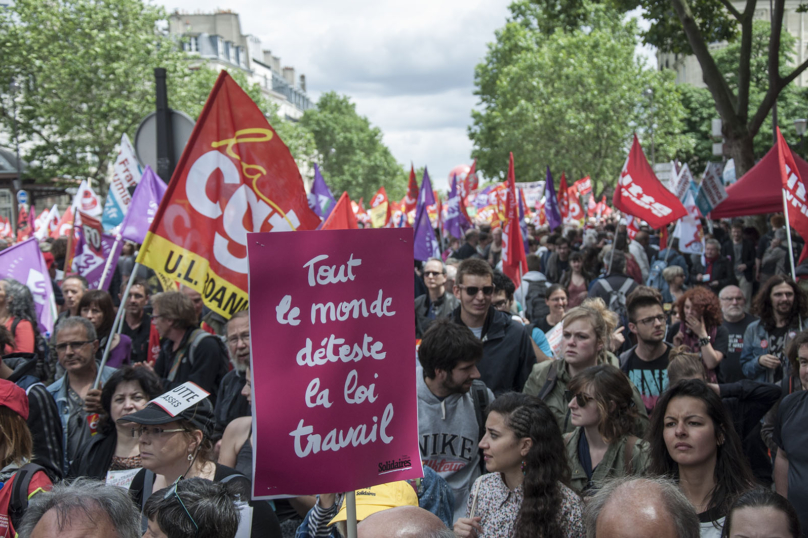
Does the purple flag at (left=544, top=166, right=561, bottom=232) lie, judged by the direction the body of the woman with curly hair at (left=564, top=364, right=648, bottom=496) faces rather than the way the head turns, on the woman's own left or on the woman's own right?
on the woman's own right

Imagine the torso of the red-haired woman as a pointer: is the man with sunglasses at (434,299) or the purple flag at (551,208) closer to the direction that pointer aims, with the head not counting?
the man with sunglasses

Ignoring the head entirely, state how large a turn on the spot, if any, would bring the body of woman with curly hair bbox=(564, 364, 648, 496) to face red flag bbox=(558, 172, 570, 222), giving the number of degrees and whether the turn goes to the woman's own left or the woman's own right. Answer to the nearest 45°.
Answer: approximately 135° to the woman's own right

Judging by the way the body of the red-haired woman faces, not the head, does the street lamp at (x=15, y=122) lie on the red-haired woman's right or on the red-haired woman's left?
on the red-haired woman's right

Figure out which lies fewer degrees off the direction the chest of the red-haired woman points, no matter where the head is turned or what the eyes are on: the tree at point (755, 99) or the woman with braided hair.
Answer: the woman with braided hair

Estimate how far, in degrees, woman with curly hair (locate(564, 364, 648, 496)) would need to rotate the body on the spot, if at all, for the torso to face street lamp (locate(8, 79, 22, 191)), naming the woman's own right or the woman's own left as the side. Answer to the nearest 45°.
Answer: approximately 90° to the woman's own right

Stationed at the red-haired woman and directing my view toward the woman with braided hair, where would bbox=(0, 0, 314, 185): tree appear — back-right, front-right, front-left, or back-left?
back-right

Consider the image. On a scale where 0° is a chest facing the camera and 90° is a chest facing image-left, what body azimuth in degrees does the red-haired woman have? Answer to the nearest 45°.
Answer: approximately 45°

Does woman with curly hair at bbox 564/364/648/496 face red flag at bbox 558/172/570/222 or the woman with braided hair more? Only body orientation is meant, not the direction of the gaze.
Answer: the woman with braided hair
